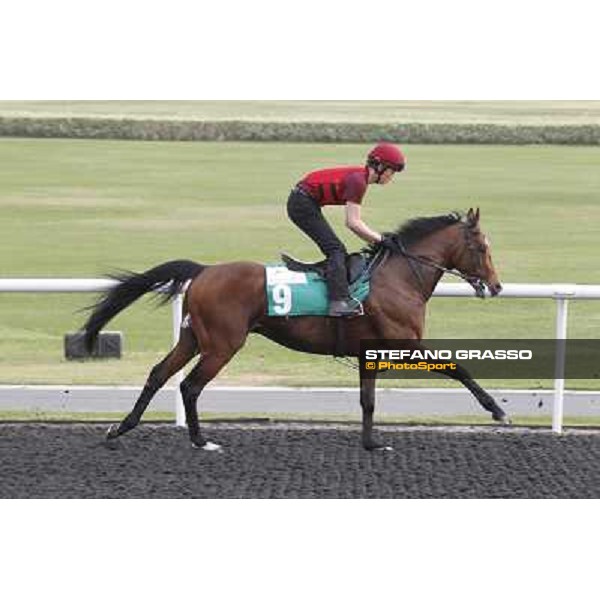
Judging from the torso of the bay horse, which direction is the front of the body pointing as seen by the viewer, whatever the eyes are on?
to the viewer's right

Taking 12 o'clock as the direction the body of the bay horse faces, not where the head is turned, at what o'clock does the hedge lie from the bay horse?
The hedge is roughly at 9 o'clock from the bay horse.

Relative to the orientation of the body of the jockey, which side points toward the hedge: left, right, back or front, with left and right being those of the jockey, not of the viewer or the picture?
left

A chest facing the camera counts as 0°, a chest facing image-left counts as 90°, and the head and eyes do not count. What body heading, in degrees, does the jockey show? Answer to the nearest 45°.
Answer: approximately 270°
